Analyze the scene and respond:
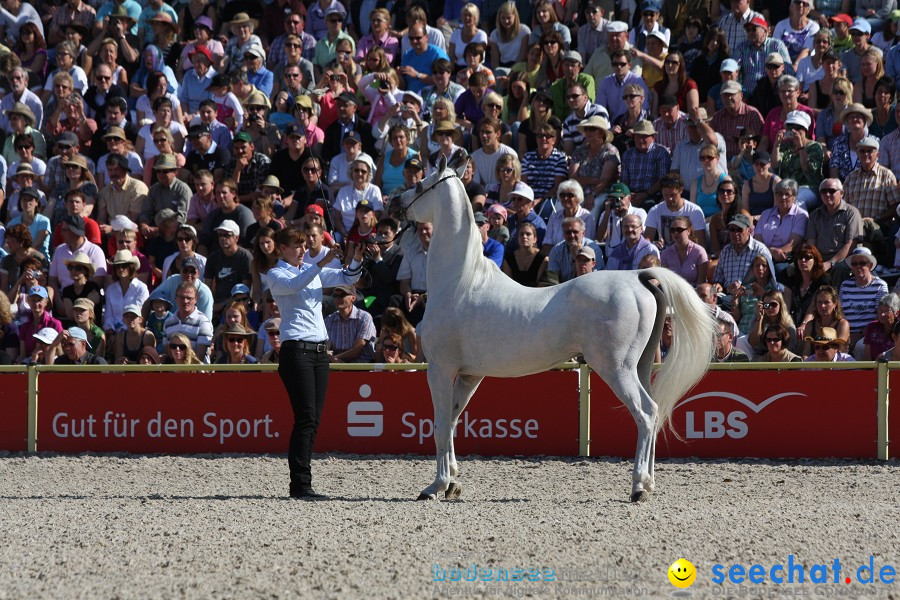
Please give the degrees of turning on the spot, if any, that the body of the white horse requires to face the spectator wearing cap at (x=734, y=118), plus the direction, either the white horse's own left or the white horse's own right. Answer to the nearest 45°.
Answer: approximately 90° to the white horse's own right

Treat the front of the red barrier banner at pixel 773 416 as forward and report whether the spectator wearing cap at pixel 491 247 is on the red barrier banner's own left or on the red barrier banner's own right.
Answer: on the red barrier banner's own right

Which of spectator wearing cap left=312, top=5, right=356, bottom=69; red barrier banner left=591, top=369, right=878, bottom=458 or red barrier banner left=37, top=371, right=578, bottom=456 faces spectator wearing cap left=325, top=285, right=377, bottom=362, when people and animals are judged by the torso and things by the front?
spectator wearing cap left=312, top=5, right=356, bottom=69

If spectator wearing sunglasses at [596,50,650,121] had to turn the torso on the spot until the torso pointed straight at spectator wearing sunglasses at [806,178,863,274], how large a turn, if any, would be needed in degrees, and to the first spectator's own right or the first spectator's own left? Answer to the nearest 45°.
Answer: approximately 45° to the first spectator's own left

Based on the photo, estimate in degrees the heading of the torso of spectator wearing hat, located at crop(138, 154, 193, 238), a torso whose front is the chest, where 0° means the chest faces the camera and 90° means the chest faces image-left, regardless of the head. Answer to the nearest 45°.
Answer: approximately 0°

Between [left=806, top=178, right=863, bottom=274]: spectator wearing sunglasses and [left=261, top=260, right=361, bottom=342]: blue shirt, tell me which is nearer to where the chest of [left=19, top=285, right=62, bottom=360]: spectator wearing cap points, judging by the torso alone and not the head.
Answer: the blue shirt

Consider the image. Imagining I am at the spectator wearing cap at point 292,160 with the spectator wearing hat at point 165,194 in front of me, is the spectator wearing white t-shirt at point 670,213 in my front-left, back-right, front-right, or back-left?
back-left

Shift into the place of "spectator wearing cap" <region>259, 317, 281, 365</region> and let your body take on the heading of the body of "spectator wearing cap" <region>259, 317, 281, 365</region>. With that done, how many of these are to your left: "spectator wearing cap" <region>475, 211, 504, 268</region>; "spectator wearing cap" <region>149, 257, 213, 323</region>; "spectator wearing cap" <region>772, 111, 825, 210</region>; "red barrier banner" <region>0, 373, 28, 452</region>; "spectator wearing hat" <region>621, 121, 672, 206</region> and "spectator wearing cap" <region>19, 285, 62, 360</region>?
3

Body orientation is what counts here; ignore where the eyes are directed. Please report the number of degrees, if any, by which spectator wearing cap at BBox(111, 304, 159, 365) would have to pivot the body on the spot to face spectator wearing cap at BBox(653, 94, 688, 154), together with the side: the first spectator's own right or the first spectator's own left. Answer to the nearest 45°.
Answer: approximately 90° to the first spectator's own left
